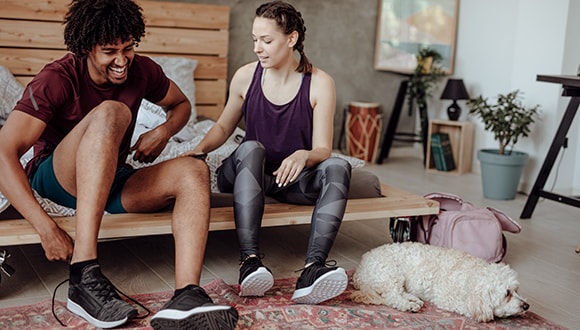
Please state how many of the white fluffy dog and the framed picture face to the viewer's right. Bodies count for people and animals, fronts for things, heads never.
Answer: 1

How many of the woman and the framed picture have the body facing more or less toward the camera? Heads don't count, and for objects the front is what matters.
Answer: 2

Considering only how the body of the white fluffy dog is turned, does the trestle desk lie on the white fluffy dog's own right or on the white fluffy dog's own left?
on the white fluffy dog's own left

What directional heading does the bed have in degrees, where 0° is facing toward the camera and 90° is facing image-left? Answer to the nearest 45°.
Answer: approximately 315°

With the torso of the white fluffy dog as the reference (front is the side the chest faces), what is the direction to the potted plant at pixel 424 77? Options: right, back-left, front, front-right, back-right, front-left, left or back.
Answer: left

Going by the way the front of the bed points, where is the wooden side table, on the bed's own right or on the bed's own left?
on the bed's own left

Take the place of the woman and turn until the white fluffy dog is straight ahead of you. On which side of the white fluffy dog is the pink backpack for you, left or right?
left

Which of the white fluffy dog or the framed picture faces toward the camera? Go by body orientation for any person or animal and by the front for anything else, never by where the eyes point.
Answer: the framed picture

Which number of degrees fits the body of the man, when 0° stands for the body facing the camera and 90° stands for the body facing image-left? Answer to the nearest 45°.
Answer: approximately 315°

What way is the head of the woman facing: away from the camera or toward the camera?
toward the camera

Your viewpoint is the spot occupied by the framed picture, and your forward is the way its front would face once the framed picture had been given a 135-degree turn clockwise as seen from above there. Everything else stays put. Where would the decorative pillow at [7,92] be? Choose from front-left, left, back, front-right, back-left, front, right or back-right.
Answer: left

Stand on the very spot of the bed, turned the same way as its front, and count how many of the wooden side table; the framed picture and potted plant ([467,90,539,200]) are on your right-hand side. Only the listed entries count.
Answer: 0

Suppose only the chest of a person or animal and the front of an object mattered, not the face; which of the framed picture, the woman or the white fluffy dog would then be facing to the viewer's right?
the white fluffy dog

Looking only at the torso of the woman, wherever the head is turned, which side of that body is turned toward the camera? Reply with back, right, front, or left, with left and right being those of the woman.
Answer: front

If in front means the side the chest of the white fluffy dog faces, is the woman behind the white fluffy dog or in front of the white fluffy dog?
behind

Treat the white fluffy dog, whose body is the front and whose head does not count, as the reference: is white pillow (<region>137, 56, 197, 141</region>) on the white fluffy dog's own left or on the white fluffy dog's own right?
on the white fluffy dog's own left

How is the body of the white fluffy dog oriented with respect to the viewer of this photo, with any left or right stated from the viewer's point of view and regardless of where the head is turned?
facing to the right of the viewer
